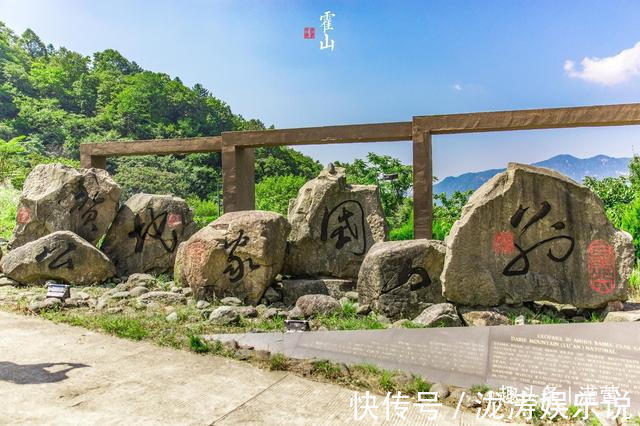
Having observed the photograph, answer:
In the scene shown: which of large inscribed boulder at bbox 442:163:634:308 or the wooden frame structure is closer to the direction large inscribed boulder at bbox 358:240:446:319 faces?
the large inscribed boulder

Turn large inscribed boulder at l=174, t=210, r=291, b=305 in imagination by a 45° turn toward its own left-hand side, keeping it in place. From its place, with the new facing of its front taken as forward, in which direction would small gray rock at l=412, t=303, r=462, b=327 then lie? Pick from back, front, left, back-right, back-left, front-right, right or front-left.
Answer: front

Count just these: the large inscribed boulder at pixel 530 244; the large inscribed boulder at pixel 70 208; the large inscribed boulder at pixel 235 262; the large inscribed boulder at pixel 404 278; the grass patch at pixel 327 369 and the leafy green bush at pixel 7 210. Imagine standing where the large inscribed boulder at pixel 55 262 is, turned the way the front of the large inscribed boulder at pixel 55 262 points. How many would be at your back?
2

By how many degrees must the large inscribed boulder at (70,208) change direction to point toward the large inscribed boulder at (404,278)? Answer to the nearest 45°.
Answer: approximately 45° to its left

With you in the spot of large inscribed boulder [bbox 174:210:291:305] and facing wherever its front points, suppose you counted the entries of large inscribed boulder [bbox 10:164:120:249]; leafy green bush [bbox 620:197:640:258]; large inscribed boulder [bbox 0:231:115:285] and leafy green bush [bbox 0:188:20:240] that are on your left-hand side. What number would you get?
1

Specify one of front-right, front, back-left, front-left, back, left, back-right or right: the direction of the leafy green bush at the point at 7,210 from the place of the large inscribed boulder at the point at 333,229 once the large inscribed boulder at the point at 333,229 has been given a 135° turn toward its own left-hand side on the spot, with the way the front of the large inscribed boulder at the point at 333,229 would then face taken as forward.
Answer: left

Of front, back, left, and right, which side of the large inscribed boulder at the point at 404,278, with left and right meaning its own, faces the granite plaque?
front

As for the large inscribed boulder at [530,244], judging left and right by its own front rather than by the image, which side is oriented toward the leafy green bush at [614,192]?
back
